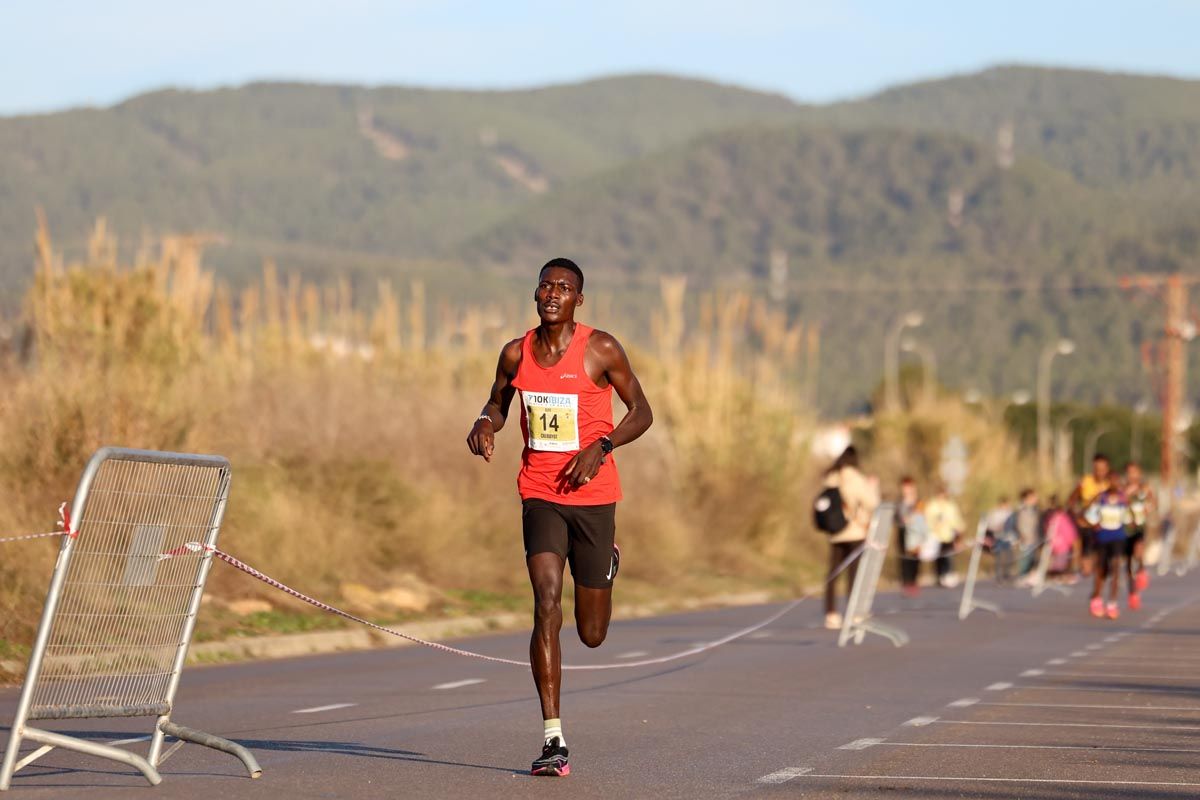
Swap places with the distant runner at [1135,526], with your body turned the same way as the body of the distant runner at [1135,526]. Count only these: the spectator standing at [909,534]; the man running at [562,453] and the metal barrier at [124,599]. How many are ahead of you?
2

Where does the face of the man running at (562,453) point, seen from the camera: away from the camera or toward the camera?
toward the camera

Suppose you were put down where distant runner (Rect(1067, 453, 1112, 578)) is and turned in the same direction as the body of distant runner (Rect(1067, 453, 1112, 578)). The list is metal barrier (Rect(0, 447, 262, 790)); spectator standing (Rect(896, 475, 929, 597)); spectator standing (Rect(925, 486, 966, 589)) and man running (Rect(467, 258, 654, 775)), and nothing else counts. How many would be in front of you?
2

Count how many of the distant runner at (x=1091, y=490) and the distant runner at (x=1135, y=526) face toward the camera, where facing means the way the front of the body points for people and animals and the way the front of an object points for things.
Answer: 2

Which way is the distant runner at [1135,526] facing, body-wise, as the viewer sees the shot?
toward the camera

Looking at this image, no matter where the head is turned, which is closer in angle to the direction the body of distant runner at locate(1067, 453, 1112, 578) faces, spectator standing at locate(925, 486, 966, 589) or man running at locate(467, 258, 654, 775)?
the man running

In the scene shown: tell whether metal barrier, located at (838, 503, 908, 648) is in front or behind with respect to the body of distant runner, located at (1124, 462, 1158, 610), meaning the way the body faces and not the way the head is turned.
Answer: in front

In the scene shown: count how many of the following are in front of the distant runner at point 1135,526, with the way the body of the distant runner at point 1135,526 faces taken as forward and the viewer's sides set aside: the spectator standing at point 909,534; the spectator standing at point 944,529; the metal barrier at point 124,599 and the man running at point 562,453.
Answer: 2

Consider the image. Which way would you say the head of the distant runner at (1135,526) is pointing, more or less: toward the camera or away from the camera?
toward the camera

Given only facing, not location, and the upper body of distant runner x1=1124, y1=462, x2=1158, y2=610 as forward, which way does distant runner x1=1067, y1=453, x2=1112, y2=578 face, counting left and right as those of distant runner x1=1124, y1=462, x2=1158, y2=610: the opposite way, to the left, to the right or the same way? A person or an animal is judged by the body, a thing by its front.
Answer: the same way

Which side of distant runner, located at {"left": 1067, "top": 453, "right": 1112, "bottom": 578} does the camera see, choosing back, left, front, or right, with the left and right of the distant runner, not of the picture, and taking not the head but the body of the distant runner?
front
